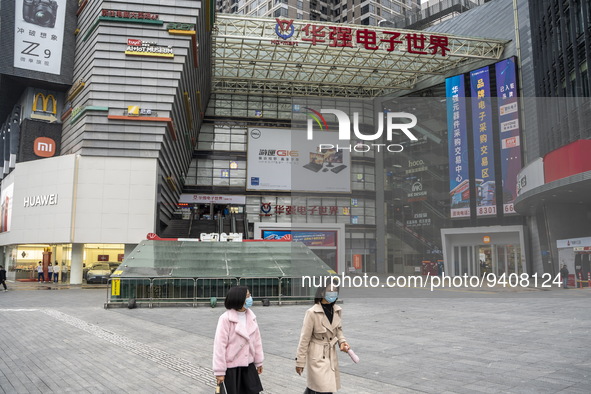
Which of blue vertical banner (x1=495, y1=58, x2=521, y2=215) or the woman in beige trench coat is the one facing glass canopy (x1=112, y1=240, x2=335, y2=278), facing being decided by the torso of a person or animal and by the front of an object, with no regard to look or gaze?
the blue vertical banner

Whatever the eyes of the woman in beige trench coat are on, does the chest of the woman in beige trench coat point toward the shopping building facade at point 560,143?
no

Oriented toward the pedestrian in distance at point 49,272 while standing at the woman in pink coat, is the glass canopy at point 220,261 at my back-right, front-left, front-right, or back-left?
front-right

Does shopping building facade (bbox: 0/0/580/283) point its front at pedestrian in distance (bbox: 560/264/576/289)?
no

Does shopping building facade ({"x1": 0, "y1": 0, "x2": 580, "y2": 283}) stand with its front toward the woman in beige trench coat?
yes

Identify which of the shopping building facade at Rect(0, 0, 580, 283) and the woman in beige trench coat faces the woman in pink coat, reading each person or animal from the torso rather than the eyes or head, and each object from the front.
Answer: the shopping building facade

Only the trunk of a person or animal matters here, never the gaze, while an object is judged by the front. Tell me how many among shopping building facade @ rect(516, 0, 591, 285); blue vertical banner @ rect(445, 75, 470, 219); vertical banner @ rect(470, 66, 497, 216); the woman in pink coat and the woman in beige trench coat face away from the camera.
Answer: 0

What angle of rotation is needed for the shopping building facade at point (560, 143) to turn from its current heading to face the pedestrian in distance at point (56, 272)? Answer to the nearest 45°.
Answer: approximately 45° to its right

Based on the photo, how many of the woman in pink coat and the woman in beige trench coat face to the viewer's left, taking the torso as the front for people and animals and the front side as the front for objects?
0

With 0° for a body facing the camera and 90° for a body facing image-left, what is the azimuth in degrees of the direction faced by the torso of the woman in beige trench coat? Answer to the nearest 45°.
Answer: approximately 315°

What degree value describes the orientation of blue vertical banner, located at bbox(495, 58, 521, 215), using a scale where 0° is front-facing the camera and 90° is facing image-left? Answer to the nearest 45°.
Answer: approximately 45°

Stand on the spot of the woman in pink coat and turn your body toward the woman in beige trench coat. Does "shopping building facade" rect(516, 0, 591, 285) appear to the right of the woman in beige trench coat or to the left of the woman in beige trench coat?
left

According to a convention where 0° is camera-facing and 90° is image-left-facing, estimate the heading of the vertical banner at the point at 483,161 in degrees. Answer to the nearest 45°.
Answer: approximately 45°

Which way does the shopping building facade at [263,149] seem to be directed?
toward the camera

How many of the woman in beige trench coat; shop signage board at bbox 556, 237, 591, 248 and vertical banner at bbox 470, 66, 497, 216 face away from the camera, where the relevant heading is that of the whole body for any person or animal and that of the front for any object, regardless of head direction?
0

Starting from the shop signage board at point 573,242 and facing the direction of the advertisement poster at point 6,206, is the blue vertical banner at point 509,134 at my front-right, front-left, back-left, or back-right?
front-right

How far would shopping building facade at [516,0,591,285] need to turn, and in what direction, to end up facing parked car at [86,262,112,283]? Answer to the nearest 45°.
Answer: approximately 45° to its right

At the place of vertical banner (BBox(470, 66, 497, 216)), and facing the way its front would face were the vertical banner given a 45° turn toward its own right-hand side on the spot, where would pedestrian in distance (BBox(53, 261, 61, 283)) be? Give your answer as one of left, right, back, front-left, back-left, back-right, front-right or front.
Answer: front
